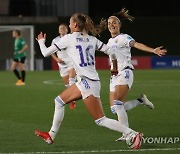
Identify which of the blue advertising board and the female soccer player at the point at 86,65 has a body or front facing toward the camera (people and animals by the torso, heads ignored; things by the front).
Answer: the blue advertising board

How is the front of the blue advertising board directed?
toward the camera

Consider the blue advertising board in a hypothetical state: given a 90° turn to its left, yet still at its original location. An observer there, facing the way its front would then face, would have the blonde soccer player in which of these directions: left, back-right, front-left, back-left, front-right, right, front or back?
right

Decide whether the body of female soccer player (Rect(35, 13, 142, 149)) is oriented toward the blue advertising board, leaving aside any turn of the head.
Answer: no

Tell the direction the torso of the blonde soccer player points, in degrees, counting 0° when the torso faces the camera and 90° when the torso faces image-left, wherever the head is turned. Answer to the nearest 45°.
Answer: approximately 45°

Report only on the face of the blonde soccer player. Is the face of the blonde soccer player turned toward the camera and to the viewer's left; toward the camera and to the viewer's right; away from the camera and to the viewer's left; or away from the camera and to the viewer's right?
toward the camera and to the viewer's left

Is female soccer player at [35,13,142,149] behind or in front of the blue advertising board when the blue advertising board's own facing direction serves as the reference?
in front
